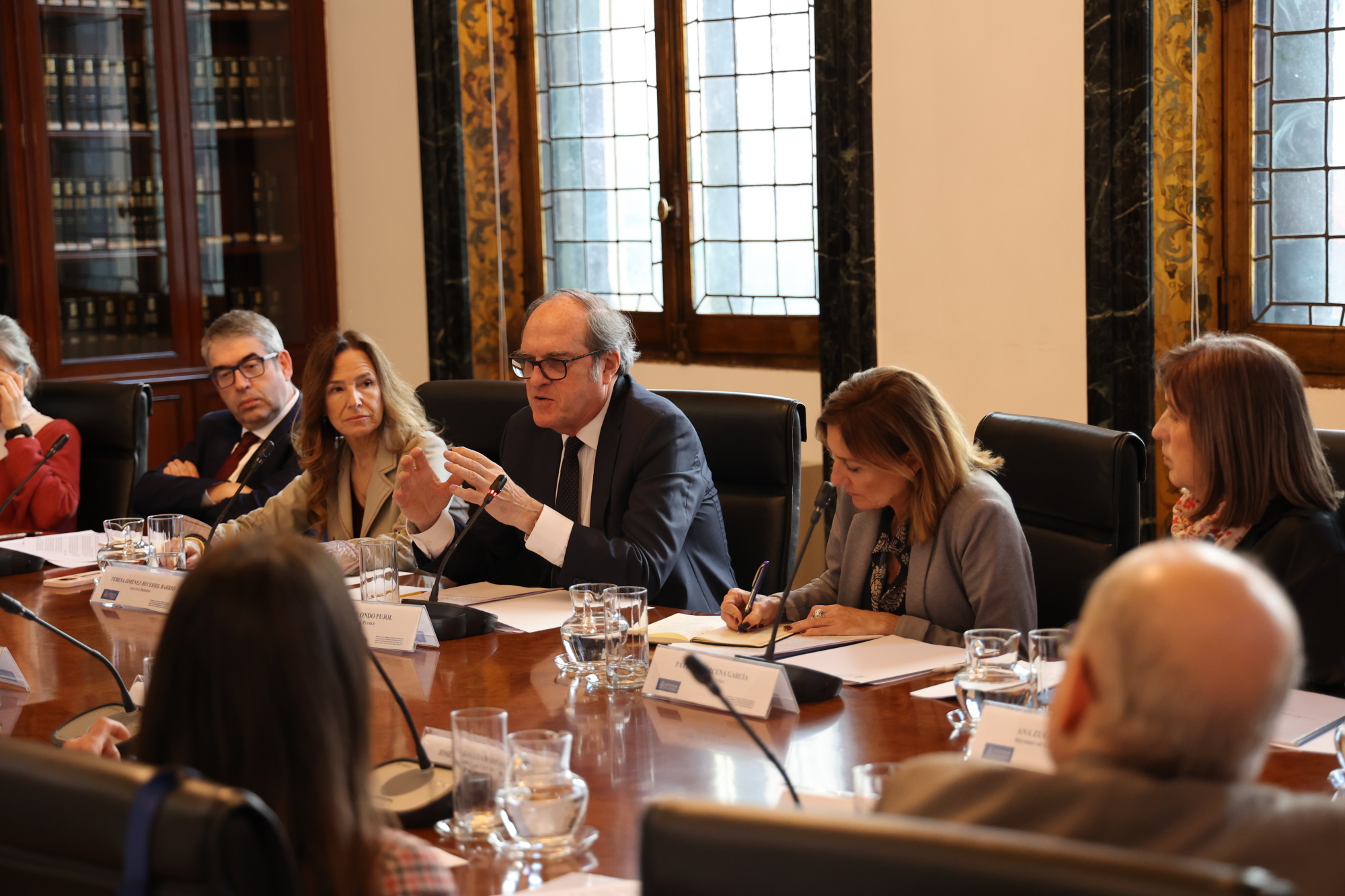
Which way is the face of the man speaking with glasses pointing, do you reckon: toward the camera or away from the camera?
toward the camera

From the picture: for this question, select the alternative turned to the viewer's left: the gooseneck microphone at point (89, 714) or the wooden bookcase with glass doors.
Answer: the gooseneck microphone

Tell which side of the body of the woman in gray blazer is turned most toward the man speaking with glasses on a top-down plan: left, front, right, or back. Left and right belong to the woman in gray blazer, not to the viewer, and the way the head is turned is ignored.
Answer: right

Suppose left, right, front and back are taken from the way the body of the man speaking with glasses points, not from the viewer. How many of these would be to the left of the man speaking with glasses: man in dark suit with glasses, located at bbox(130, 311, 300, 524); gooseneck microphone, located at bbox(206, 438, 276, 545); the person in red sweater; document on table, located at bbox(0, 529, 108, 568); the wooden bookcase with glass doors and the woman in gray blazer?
1

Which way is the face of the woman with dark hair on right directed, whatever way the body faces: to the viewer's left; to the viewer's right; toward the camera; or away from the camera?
to the viewer's left

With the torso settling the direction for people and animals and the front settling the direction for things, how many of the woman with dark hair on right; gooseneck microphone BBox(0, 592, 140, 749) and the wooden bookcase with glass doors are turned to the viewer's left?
2

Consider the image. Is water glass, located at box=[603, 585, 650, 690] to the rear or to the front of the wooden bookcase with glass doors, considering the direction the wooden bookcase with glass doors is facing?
to the front

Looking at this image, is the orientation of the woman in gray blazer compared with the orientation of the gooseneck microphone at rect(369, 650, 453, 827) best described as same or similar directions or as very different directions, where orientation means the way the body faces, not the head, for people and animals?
same or similar directions

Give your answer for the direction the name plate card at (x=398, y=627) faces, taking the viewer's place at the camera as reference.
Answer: facing the viewer and to the left of the viewer

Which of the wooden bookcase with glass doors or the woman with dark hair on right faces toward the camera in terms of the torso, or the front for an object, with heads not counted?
the wooden bookcase with glass doors

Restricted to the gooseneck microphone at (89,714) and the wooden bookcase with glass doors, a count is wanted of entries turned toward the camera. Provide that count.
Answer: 1

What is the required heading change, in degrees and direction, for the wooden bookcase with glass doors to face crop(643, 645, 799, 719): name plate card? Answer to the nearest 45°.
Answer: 0° — it already faces it

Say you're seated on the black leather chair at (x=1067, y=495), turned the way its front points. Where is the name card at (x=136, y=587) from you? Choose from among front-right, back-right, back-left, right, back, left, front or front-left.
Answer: front-right

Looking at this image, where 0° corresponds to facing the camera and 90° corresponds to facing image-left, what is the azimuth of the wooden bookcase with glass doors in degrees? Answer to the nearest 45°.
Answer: approximately 0°

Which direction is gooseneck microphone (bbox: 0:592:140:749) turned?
to the viewer's left
